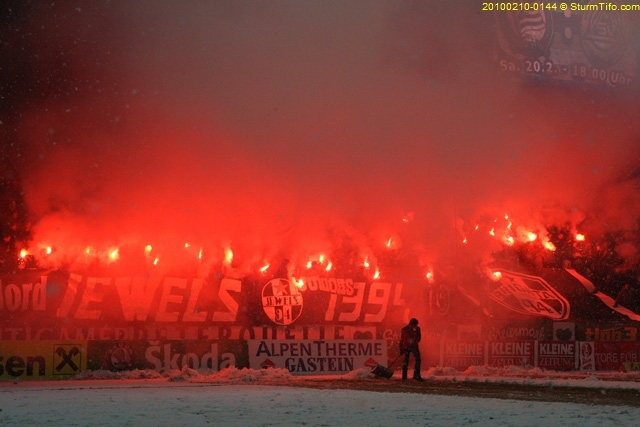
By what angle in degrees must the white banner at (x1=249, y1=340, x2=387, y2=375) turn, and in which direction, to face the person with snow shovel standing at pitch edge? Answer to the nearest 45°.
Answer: approximately 45° to its left

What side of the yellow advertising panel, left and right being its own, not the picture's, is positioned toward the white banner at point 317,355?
left

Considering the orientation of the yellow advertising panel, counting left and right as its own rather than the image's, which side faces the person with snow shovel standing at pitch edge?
left

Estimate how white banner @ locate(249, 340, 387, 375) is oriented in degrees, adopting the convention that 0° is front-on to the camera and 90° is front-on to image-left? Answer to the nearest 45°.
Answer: approximately 0°

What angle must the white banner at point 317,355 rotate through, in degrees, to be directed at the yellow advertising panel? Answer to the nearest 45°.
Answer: approximately 45° to its right

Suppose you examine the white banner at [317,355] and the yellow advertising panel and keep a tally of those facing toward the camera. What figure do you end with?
2

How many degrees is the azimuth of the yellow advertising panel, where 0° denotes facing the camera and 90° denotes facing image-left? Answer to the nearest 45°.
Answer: approximately 0°
